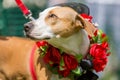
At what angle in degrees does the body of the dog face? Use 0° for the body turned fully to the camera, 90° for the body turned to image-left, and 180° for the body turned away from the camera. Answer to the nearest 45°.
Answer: approximately 270°
